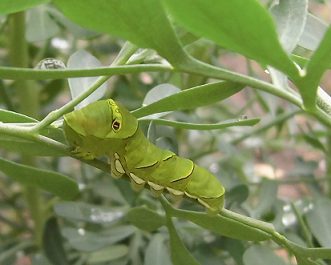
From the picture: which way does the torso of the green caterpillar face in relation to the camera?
to the viewer's left
